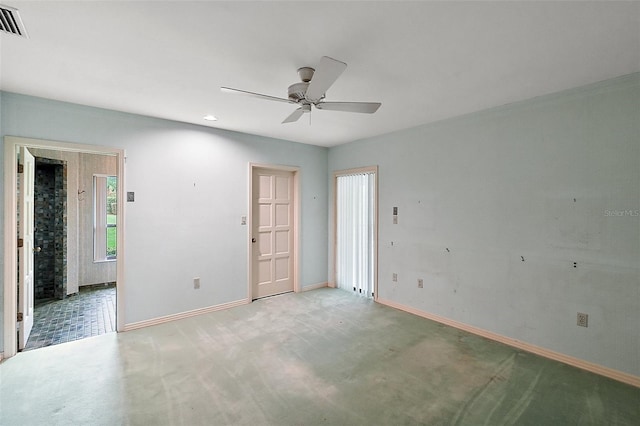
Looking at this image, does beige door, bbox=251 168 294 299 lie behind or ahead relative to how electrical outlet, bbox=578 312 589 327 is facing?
ahead

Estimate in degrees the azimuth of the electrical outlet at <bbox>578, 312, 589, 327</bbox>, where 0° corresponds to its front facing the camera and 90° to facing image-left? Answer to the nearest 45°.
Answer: approximately 45°

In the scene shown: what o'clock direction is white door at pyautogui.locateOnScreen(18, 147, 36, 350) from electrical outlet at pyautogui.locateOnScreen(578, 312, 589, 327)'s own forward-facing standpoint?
The white door is roughly at 12 o'clock from the electrical outlet.

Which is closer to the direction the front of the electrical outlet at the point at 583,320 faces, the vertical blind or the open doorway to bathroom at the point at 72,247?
the open doorway to bathroom

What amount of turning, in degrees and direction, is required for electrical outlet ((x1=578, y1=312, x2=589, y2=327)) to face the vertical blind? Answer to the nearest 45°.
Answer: approximately 45° to its right

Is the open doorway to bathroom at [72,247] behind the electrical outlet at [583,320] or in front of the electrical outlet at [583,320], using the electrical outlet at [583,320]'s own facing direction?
in front

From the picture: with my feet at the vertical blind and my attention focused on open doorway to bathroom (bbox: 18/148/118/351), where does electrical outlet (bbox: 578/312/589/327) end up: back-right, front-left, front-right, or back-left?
back-left
